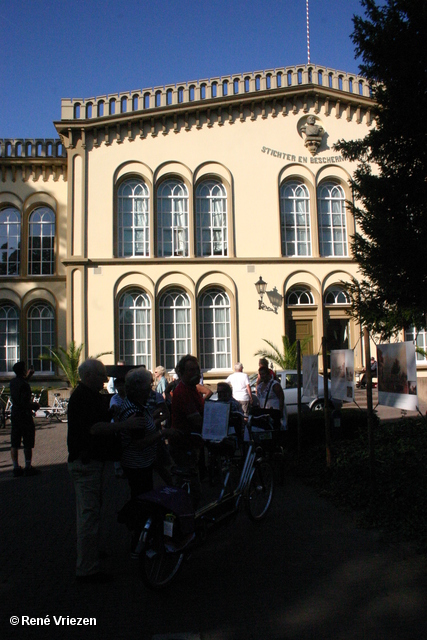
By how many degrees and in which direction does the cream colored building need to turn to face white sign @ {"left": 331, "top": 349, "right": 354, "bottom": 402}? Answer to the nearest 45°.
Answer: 0° — it already faces it

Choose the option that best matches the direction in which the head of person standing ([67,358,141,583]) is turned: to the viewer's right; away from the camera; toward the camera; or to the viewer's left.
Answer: to the viewer's right

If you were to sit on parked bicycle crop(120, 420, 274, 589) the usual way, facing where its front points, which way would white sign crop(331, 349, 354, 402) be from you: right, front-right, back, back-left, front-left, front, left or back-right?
front

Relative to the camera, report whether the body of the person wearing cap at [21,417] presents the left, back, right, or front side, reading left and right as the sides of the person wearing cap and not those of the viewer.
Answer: right

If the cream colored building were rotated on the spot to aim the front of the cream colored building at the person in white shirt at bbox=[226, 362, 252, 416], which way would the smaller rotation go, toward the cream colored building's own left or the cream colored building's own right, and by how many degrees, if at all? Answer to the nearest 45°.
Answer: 0° — it already faces them

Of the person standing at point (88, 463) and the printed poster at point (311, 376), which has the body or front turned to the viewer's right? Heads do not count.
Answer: the person standing

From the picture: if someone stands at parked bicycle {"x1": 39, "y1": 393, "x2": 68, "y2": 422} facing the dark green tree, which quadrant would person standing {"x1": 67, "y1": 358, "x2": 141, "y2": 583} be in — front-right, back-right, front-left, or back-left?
front-right

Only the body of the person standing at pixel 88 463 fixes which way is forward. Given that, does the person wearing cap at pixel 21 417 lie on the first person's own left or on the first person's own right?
on the first person's own left

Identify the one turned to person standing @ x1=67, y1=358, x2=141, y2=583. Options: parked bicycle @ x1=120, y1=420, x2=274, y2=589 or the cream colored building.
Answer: the cream colored building

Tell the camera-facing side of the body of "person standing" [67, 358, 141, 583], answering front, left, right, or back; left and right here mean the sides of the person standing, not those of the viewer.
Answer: right

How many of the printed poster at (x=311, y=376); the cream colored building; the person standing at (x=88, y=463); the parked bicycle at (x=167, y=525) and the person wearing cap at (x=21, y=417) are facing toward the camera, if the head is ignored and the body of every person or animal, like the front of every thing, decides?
2

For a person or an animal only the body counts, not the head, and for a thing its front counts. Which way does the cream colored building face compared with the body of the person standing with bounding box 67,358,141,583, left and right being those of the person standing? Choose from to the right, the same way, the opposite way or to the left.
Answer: to the right

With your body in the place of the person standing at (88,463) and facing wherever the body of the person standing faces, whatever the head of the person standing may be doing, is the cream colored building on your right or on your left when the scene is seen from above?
on your left

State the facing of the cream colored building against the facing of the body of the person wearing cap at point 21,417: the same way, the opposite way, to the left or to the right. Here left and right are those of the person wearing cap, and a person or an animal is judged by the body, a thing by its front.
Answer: to the right

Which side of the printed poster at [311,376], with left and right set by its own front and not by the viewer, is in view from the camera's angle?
front

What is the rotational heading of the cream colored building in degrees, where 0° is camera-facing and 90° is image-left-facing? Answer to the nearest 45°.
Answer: approximately 0°

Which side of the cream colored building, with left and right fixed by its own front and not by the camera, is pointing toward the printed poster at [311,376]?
front
